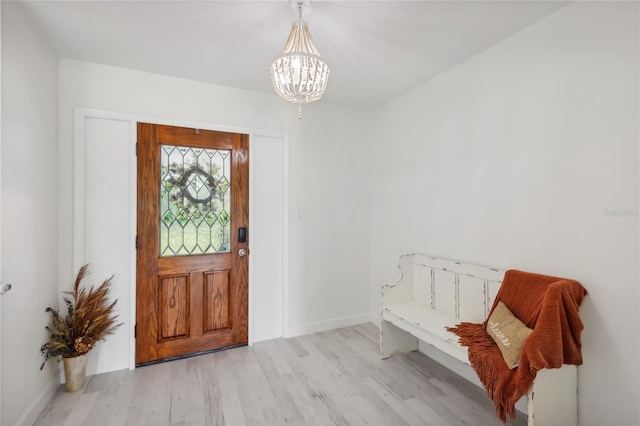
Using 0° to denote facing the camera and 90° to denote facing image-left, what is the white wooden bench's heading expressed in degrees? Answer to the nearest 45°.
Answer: approximately 45°
